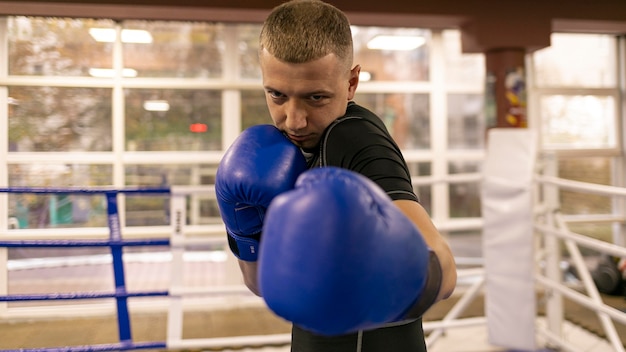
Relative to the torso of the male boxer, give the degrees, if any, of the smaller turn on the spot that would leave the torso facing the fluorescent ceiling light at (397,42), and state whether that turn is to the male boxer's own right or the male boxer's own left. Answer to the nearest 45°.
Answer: approximately 135° to the male boxer's own right

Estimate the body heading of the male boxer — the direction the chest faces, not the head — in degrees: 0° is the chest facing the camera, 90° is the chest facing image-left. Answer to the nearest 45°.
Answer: approximately 45°

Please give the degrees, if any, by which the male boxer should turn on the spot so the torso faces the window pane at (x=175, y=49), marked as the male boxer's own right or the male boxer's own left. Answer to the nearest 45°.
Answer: approximately 135° to the male boxer's own right

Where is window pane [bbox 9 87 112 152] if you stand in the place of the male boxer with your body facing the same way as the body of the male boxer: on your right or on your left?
on your right

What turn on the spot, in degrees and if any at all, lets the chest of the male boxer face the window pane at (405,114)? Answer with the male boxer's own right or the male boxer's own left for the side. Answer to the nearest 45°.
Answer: approximately 135° to the male boxer's own right

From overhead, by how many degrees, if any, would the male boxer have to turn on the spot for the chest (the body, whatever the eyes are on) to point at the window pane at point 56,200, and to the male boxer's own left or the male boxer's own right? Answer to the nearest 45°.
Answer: approximately 90° to the male boxer's own right
